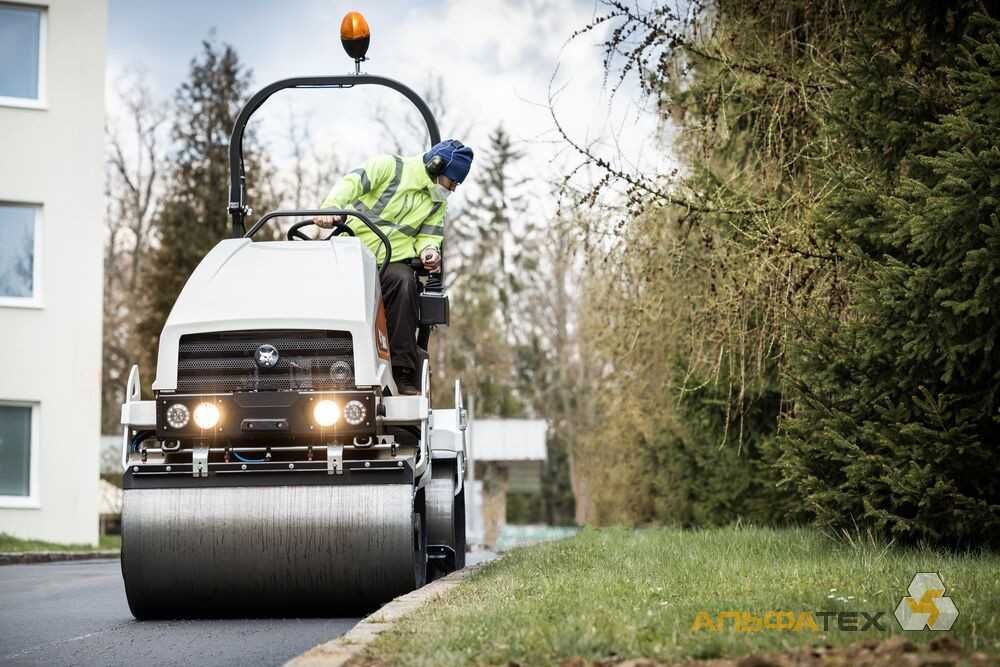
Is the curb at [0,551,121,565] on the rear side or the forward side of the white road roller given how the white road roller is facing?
on the rear side

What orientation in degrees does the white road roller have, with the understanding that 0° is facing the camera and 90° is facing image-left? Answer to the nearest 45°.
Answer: approximately 0°

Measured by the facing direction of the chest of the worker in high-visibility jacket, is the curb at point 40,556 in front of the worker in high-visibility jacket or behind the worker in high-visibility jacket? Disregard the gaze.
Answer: behind

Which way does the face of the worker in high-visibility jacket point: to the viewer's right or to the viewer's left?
to the viewer's right

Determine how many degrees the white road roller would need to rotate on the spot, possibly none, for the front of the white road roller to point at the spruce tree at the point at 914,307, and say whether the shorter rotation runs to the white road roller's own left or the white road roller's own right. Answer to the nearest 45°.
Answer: approximately 90° to the white road roller's own left

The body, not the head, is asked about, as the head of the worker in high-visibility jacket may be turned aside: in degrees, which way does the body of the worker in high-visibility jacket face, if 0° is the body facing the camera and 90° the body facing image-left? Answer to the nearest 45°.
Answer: approximately 315°
